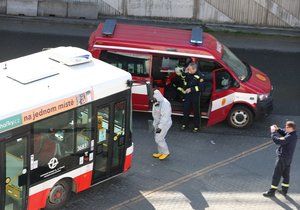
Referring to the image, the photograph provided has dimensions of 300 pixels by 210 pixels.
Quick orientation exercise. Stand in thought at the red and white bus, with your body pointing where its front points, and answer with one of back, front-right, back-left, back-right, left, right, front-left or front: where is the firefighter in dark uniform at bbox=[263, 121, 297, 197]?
front-right

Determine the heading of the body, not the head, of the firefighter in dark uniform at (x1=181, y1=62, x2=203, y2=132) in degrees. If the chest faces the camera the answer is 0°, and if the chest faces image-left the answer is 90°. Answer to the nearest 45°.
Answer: approximately 45°

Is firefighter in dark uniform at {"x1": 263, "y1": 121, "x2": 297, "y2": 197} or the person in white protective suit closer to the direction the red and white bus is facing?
the person in white protective suit

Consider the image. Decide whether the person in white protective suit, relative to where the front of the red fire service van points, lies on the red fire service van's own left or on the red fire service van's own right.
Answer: on the red fire service van's own right

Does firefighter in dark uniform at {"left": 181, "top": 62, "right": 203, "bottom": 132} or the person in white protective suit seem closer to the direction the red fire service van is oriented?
the firefighter in dark uniform

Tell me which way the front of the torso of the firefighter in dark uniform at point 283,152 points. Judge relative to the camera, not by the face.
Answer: to the viewer's left

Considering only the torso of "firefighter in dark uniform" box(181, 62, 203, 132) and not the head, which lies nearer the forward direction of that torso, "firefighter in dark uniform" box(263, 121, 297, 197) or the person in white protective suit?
the person in white protective suit

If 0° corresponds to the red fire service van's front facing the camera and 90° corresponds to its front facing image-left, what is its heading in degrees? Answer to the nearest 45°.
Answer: approximately 270°

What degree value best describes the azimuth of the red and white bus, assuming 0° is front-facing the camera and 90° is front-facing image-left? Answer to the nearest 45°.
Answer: approximately 225°

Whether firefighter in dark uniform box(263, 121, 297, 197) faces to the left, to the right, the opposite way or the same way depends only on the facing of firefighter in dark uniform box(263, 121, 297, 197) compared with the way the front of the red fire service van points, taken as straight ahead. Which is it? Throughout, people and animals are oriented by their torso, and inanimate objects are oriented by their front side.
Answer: the opposite way
